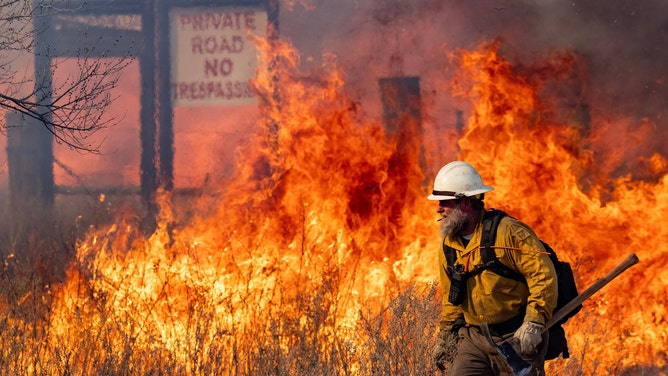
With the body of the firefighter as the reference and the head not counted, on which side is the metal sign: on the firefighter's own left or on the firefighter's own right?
on the firefighter's own right

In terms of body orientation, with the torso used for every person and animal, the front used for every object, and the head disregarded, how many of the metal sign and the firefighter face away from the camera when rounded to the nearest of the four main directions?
0

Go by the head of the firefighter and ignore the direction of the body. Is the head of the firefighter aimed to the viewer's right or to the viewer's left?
to the viewer's left

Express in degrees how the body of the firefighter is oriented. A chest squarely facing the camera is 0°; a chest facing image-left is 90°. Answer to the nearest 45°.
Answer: approximately 45°

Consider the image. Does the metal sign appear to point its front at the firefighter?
yes

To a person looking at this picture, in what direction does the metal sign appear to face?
facing the viewer
